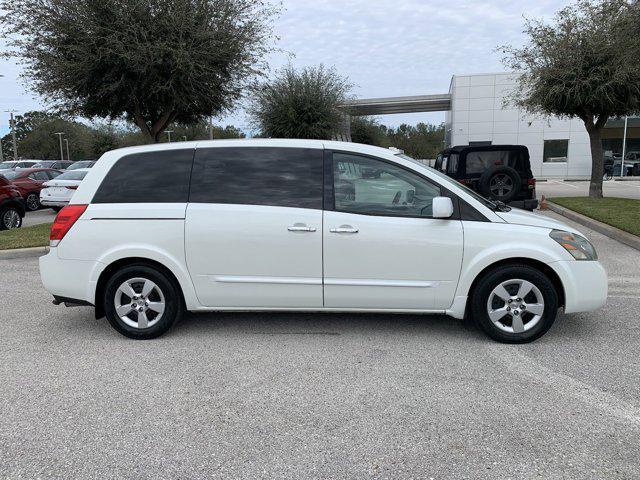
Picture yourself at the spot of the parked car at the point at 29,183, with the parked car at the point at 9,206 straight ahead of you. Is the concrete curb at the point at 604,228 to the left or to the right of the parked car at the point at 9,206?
left

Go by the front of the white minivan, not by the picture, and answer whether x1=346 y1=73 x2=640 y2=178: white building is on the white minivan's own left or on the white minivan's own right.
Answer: on the white minivan's own left

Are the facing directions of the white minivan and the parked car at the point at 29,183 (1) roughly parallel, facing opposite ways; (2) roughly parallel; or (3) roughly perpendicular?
roughly perpendicular

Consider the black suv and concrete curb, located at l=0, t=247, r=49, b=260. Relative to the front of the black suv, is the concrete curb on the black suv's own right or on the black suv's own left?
on the black suv's own left

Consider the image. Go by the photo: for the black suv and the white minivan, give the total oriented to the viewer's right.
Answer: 1

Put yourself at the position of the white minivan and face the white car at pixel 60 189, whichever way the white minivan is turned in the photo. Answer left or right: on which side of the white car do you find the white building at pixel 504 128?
right

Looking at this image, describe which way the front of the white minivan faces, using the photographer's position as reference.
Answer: facing to the right of the viewer

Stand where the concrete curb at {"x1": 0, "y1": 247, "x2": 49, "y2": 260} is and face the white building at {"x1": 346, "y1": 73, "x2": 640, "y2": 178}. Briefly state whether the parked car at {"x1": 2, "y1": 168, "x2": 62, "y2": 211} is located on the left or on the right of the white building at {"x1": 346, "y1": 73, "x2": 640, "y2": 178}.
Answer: left

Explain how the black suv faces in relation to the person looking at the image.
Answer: facing away from the viewer and to the left of the viewer

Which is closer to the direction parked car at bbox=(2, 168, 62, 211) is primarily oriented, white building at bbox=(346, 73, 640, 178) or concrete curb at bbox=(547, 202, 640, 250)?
the white building

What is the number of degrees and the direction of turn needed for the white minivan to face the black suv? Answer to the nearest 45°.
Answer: approximately 45° to its left
